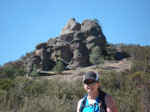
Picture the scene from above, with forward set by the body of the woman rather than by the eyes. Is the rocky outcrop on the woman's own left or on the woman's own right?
on the woman's own right

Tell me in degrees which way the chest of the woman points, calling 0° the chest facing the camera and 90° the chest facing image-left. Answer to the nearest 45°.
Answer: approximately 45°

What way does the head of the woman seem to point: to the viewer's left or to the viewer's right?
to the viewer's left
